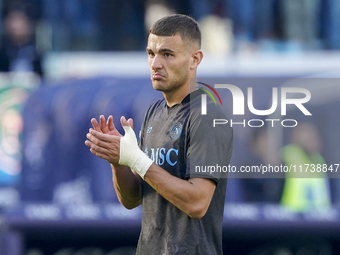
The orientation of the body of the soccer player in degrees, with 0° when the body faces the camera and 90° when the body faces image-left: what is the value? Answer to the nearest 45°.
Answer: approximately 45°

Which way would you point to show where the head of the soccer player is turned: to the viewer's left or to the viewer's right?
to the viewer's left
